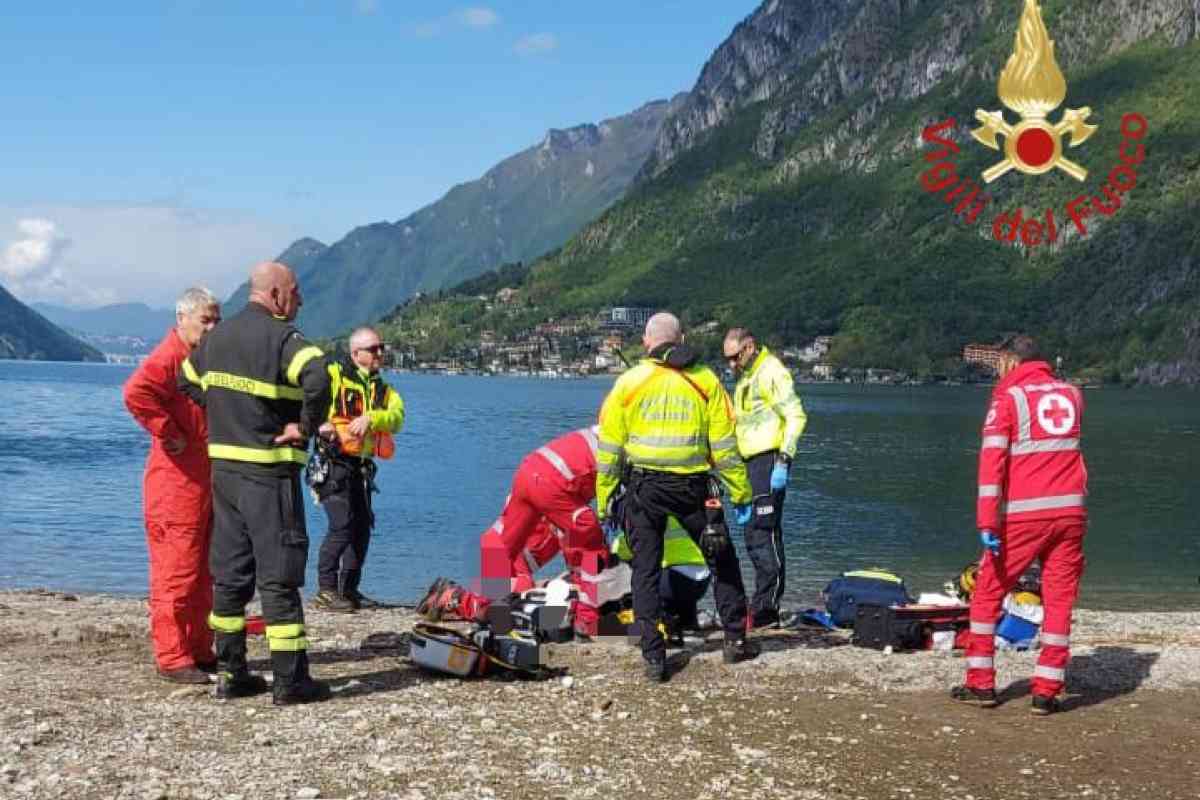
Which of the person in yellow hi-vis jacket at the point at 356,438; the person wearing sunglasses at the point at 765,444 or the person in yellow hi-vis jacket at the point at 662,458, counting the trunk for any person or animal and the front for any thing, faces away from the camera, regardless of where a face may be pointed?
the person in yellow hi-vis jacket at the point at 662,458

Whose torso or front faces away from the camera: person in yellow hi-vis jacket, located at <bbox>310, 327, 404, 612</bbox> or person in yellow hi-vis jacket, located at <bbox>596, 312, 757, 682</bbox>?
person in yellow hi-vis jacket, located at <bbox>596, 312, 757, 682</bbox>

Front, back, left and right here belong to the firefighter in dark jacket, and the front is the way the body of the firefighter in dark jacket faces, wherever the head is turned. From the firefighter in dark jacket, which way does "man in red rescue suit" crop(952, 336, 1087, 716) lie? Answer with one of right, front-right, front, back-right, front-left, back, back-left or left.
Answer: front-right

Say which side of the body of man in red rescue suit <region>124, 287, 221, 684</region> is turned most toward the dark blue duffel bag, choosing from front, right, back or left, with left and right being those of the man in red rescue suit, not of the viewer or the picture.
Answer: front

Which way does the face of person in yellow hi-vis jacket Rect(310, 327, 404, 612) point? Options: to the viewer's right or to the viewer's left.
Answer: to the viewer's right

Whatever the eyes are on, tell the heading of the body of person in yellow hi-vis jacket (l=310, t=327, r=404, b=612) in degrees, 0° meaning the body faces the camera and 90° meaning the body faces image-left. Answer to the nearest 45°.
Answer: approximately 315°

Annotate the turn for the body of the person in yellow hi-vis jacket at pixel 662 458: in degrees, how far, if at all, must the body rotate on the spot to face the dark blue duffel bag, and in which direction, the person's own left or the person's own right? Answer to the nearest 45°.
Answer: approximately 45° to the person's own right

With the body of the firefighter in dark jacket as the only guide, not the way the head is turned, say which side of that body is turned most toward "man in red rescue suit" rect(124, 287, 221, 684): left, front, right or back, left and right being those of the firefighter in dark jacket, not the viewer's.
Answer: left

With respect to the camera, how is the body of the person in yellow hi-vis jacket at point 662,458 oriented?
away from the camera

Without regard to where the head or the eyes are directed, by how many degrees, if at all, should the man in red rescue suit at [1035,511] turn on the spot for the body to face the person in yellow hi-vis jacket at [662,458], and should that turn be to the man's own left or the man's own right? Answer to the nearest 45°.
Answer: approximately 45° to the man's own left

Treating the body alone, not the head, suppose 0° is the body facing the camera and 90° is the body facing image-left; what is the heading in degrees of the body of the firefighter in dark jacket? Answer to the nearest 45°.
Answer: approximately 225°

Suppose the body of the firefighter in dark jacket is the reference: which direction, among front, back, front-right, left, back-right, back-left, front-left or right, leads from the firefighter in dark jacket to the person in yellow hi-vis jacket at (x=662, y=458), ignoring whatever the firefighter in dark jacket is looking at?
front-right

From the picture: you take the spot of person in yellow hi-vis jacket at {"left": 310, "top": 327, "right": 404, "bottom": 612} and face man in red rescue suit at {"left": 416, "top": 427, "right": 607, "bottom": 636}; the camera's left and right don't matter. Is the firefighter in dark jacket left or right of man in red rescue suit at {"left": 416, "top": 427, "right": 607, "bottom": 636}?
right

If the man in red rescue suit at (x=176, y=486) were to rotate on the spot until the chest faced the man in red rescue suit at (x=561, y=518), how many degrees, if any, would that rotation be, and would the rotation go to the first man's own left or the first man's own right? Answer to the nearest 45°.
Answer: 0° — they already face them

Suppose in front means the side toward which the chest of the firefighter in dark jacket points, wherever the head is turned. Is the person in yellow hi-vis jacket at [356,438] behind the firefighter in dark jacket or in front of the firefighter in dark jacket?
in front

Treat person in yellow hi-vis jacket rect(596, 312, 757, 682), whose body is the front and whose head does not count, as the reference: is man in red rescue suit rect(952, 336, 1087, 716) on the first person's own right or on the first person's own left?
on the first person's own right

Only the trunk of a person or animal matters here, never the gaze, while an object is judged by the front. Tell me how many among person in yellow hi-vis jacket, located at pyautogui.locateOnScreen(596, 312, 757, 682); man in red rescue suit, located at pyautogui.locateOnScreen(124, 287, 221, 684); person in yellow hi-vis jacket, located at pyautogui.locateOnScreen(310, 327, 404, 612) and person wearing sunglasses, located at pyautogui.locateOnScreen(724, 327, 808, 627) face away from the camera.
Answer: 1
